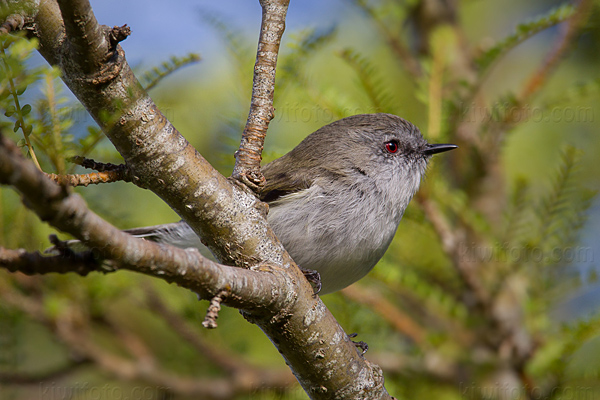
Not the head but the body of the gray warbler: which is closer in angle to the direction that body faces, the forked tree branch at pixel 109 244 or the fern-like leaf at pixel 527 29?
the fern-like leaf

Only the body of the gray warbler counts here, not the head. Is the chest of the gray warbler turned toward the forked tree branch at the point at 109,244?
no

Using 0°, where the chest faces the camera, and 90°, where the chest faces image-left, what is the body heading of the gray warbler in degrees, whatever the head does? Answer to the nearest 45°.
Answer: approximately 270°

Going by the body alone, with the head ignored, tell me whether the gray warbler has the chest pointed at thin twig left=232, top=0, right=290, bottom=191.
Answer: no
